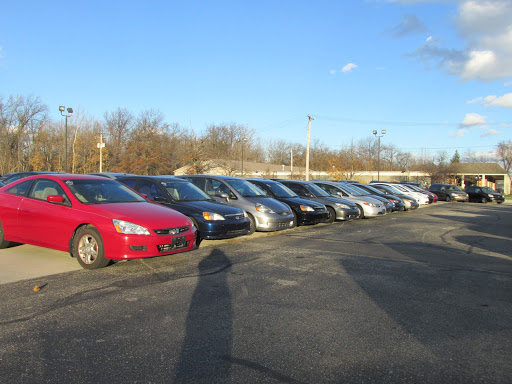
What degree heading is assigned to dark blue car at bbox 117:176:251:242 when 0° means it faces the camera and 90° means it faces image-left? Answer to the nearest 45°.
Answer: approximately 315°

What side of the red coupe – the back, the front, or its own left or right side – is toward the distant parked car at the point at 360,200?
left

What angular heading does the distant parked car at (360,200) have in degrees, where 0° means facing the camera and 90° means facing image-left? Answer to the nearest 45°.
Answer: approximately 315°

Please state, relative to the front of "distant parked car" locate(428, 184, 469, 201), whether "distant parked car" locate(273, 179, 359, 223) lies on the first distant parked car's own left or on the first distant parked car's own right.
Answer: on the first distant parked car's own right

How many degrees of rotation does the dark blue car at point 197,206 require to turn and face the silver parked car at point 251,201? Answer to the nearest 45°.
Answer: approximately 90° to its left
